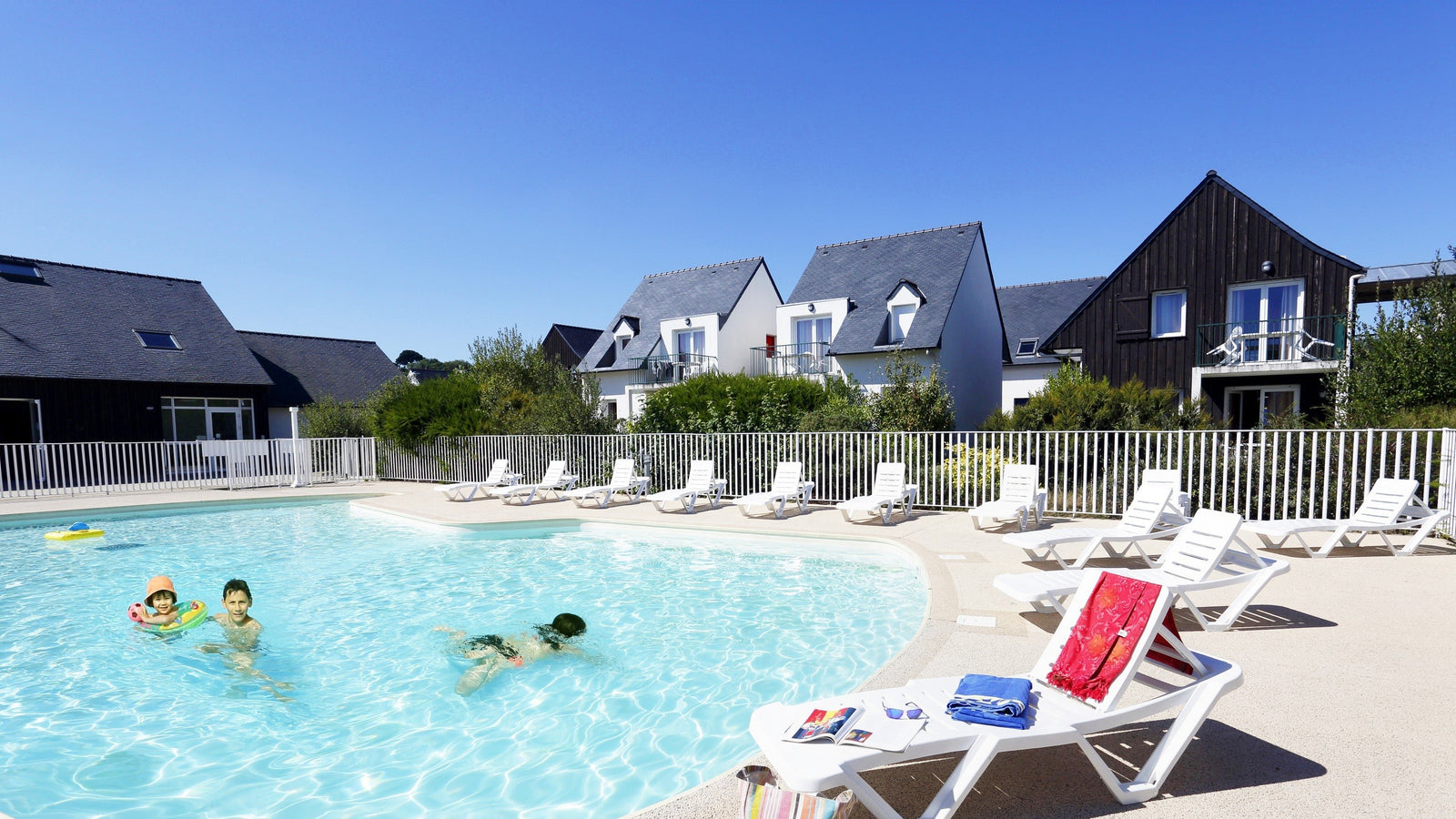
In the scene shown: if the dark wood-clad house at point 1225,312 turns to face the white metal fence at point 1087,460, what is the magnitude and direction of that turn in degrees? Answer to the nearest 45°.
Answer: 0° — it already faces it

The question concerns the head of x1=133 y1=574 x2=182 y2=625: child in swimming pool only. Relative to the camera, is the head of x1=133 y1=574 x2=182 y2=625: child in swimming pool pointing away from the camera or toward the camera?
toward the camera

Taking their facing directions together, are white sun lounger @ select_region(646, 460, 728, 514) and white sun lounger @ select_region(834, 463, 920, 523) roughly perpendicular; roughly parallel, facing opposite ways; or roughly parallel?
roughly parallel

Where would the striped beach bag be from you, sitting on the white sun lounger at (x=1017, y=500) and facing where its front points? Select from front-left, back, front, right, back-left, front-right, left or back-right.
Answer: front-left

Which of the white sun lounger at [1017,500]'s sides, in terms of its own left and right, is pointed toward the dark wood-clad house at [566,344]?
right

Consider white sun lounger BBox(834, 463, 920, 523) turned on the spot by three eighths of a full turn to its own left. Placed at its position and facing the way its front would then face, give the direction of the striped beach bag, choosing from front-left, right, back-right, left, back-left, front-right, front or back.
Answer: right

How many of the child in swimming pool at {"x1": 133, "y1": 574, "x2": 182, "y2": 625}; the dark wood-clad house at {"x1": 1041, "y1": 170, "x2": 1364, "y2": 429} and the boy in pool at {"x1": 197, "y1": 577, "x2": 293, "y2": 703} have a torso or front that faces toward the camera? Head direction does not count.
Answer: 3

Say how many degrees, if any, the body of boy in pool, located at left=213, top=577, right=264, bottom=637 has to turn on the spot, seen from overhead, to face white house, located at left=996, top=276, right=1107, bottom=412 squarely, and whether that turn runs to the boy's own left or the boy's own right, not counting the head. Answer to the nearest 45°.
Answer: approximately 90° to the boy's own left

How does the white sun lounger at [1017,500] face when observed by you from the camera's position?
facing the viewer and to the left of the viewer

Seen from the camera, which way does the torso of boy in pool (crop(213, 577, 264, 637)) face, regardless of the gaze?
toward the camera

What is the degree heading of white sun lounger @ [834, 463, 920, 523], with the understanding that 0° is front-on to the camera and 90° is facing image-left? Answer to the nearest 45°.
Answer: approximately 45°

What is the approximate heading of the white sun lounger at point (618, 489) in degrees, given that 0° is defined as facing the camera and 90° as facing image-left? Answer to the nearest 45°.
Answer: approximately 45°

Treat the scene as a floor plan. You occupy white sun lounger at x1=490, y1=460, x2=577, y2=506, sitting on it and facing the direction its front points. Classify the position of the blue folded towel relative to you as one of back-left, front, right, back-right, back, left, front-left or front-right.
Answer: front-left

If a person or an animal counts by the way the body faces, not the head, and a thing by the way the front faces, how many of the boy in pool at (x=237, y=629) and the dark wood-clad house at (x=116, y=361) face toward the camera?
2

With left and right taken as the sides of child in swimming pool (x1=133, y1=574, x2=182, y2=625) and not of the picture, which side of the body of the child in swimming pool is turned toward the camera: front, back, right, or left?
front
